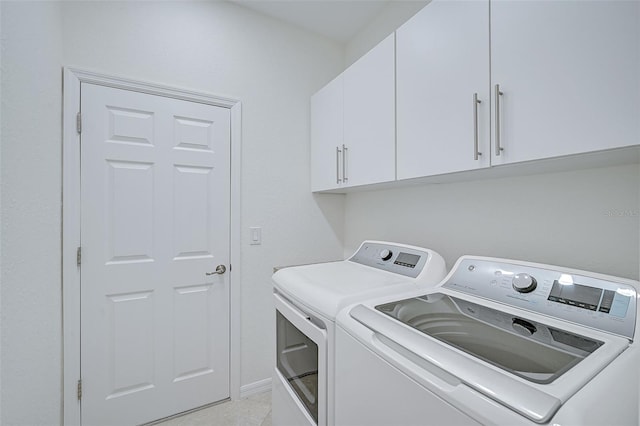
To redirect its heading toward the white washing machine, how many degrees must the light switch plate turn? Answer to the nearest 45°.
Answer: approximately 45° to its left

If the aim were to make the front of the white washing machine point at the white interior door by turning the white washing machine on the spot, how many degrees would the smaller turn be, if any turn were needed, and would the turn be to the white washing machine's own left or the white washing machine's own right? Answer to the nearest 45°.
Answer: approximately 45° to the white washing machine's own right

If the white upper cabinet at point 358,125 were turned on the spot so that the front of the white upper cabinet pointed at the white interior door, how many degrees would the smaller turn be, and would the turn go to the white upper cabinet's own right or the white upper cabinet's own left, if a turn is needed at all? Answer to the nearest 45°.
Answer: approximately 45° to the white upper cabinet's own right

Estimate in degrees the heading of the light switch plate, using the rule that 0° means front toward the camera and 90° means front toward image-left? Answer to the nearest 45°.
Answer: approximately 0°

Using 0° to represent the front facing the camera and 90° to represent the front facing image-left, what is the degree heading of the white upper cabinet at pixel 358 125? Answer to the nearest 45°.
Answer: approximately 45°

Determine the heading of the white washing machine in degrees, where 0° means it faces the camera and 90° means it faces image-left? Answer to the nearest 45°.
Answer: approximately 45°
